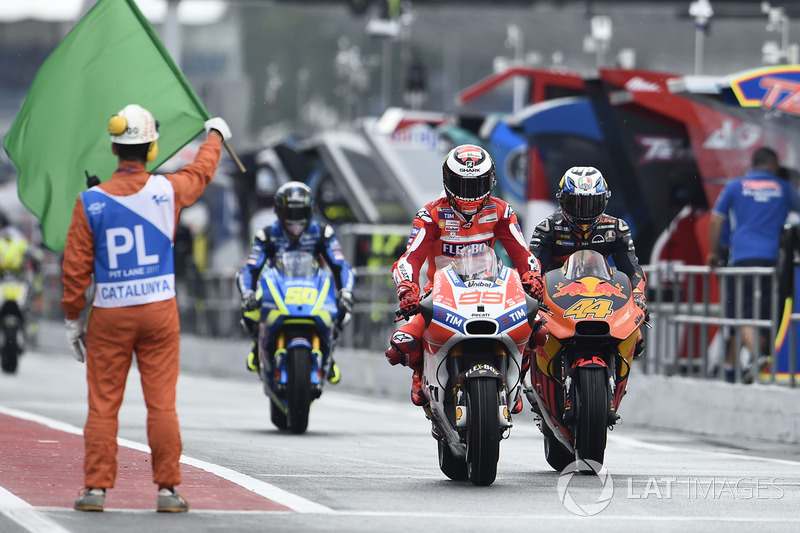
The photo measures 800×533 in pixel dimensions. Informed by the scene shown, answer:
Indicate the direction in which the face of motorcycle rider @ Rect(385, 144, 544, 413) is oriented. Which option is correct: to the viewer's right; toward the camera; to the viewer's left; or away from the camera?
toward the camera

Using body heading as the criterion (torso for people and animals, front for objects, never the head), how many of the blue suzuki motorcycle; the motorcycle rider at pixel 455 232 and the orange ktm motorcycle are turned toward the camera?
3

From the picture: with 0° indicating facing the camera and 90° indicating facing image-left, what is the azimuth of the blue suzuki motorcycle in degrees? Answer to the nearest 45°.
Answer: approximately 0°

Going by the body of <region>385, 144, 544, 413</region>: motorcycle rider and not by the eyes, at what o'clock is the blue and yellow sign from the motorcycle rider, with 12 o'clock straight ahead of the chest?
The blue and yellow sign is roughly at 7 o'clock from the motorcycle rider.

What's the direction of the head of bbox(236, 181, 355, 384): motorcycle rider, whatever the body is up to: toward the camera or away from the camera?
toward the camera

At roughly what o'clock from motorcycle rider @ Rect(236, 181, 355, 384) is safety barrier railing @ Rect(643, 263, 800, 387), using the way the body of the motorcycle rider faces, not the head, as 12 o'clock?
The safety barrier railing is roughly at 9 o'clock from the motorcycle rider.

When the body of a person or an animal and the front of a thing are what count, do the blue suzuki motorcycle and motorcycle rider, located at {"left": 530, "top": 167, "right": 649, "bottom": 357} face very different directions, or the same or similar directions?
same or similar directions

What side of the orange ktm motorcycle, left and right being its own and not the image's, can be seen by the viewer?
front

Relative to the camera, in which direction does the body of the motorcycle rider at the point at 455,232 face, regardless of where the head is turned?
toward the camera

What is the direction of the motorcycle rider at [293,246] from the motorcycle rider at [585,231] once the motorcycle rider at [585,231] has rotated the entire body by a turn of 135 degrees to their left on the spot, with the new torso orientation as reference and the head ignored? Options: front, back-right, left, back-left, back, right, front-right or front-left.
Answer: left

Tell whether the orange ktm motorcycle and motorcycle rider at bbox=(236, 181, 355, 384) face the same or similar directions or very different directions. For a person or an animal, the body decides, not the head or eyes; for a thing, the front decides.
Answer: same or similar directions

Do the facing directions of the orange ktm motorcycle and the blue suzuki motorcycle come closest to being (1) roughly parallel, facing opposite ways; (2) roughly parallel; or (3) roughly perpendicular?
roughly parallel

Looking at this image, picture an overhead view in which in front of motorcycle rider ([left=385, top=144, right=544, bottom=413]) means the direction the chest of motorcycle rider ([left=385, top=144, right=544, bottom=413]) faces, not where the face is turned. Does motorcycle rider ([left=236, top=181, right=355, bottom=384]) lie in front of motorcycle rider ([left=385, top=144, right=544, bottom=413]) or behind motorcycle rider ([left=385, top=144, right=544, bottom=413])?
behind

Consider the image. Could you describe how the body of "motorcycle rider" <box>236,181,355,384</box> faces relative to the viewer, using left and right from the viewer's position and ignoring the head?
facing the viewer
